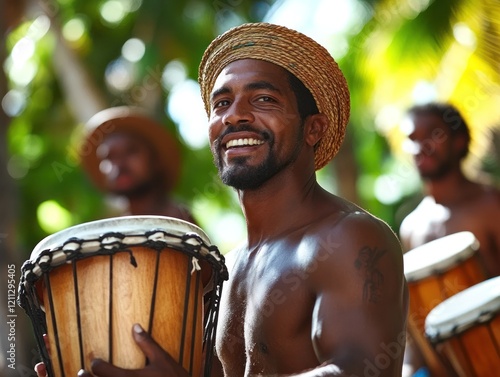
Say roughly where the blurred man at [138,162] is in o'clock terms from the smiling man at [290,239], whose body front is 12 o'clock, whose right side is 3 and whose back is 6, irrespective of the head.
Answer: The blurred man is roughly at 4 o'clock from the smiling man.

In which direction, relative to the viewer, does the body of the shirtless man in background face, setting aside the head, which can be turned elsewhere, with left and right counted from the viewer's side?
facing the viewer and to the left of the viewer

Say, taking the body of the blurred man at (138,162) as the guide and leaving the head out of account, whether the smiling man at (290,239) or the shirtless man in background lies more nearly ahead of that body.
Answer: the smiling man

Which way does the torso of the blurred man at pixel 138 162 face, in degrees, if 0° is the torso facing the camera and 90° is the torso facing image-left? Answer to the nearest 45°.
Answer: approximately 45°

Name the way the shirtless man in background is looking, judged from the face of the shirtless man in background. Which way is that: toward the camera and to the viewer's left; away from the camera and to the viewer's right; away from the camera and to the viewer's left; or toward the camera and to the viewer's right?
toward the camera and to the viewer's left

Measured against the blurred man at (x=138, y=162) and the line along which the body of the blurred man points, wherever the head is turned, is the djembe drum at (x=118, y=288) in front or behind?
in front

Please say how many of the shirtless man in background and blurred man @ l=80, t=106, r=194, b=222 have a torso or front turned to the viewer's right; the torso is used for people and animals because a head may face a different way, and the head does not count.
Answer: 0

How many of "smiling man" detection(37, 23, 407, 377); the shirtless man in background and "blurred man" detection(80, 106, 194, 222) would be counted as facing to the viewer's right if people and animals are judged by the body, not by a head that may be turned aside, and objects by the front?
0

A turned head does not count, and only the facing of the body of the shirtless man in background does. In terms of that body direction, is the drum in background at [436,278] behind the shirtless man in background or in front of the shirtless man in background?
in front
